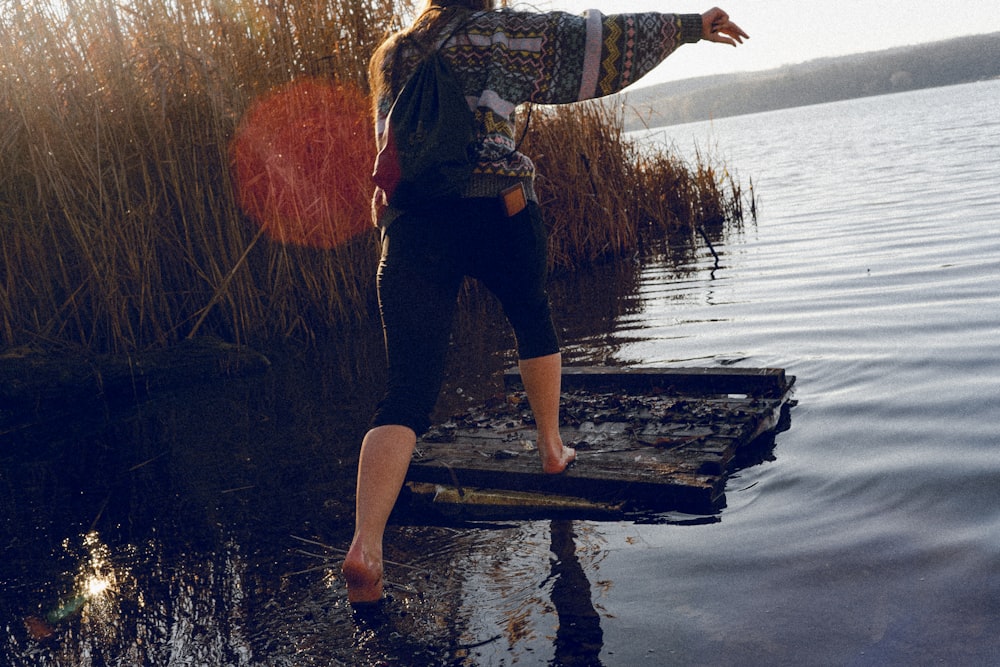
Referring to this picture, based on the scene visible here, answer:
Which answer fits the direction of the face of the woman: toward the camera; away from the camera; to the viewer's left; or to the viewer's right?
away from the camera

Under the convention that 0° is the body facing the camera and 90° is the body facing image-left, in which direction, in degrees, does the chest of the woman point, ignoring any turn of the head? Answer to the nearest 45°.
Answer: approximately 180°
